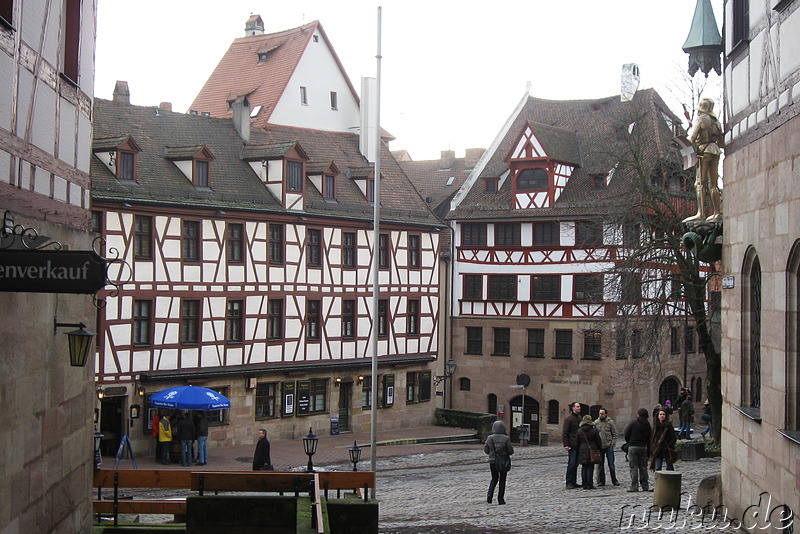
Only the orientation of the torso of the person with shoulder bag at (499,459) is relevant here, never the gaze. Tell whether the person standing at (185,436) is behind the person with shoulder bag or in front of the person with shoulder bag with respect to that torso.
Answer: in front

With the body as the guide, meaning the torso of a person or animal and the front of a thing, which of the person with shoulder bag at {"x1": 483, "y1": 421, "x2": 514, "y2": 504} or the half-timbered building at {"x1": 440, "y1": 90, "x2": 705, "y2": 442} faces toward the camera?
the half-timbered building

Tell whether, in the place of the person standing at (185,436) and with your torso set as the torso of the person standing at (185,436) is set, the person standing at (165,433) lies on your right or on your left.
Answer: on your left

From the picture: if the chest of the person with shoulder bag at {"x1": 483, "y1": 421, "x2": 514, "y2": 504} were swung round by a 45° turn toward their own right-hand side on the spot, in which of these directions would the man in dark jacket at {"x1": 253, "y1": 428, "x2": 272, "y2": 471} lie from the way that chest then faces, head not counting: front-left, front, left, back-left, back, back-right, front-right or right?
left

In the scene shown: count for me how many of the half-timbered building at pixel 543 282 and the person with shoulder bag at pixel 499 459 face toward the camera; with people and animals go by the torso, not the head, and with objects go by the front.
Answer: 1

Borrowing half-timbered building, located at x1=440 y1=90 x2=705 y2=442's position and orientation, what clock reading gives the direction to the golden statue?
The golden statue is roughly at 12 o'clock from the half-timbered building.

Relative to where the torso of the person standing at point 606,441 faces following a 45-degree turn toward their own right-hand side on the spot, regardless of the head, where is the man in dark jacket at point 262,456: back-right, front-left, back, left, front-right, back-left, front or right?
front

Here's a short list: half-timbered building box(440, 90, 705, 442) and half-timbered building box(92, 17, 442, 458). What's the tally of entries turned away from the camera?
0

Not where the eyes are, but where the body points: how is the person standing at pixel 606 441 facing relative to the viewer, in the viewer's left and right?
facing the viewer and to the left of the viewer

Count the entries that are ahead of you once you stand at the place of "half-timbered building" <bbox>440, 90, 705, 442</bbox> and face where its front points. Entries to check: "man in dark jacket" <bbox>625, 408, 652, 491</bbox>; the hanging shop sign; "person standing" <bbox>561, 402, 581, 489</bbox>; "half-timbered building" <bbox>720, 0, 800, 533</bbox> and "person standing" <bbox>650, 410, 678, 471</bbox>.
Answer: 5

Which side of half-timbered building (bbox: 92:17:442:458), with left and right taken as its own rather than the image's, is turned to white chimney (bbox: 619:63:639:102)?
left

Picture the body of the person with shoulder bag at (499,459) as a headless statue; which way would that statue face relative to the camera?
away from the camera

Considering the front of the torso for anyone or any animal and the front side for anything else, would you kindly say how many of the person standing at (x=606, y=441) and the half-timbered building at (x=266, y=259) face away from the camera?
0

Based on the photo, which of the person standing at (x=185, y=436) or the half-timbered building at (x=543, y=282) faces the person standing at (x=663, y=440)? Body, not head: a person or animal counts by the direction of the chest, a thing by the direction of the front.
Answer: the half-timbered building

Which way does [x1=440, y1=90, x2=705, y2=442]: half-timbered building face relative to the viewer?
toward the camera
